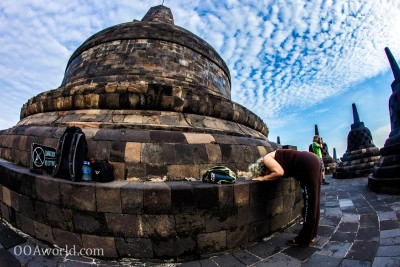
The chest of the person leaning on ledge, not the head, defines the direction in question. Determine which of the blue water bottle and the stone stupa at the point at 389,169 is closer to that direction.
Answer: the blue water bottle

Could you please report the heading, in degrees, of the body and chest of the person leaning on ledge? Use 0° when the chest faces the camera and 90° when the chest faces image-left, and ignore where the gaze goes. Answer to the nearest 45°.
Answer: approximately 90°

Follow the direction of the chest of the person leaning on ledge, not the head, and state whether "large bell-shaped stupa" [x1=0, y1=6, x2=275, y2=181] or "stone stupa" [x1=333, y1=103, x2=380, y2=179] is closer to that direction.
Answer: the large bell-shaped stupa

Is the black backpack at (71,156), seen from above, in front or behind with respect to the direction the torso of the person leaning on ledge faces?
in front

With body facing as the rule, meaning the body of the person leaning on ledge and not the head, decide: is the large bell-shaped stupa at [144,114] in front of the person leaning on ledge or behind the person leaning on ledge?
in front

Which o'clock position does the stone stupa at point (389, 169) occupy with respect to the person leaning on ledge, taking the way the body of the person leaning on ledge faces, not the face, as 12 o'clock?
The stone stupa is roughly at 4 o'clock from the person leaning on ledge.
